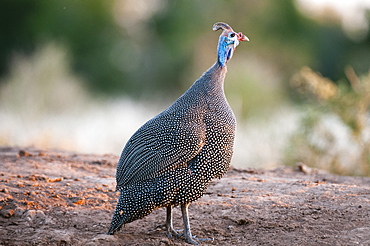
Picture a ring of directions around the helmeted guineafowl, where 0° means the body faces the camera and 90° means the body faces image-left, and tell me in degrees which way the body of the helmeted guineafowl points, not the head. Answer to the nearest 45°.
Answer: approximately 270°
